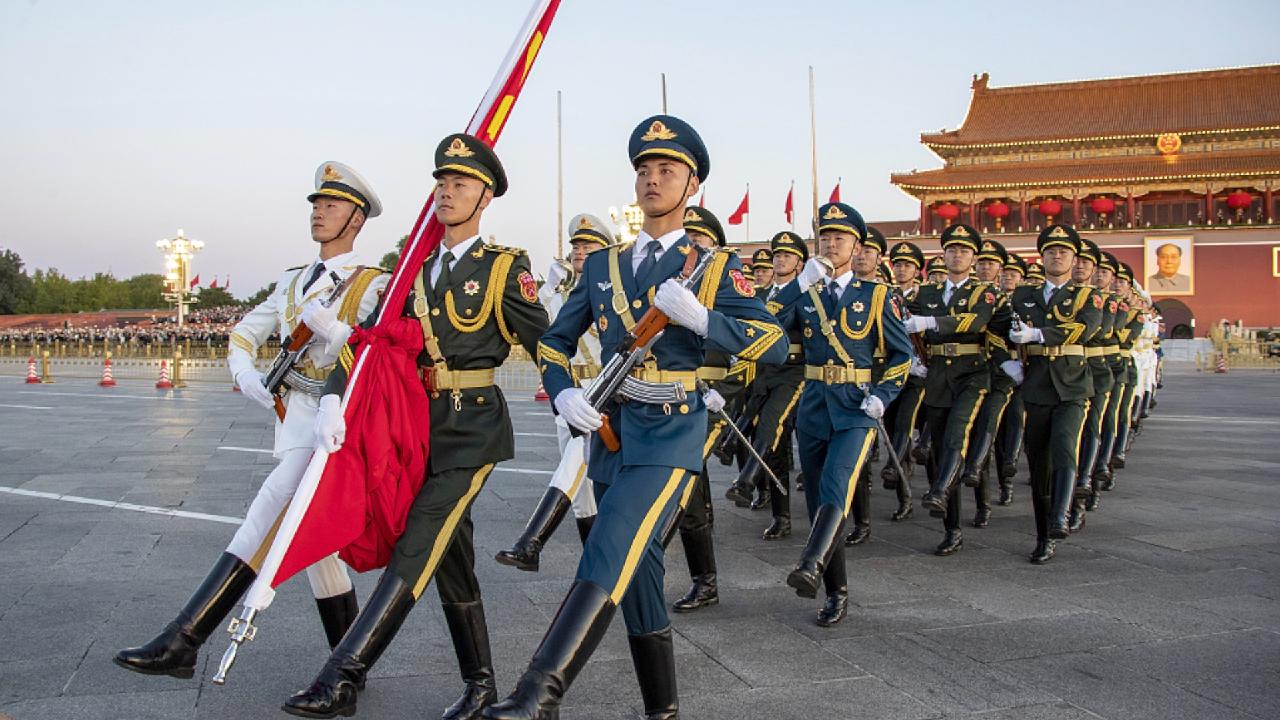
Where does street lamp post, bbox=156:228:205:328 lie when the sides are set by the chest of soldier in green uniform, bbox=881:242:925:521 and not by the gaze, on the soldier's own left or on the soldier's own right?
on the soldier's own right

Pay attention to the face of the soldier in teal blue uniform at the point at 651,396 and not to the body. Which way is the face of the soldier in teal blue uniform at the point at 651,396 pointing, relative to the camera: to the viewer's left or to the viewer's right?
to the viewer's left

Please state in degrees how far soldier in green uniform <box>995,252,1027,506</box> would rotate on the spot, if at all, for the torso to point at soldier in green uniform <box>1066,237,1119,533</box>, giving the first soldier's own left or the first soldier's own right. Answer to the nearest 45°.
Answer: approximately 90° to the first soldier's own left

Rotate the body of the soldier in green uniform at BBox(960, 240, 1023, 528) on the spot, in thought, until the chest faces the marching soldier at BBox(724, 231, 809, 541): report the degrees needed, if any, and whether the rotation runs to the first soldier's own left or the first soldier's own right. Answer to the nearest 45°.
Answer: approximately 45° to the first soldier's own right

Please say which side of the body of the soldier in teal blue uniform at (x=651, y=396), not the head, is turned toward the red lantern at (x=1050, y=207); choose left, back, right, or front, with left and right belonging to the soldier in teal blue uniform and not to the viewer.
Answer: back

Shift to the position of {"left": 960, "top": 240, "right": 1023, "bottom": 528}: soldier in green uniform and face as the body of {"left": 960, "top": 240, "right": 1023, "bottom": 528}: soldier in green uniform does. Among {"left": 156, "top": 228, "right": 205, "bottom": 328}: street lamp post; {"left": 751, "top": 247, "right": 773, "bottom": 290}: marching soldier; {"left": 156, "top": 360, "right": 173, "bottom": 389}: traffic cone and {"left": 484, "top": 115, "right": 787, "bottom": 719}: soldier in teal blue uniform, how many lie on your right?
3

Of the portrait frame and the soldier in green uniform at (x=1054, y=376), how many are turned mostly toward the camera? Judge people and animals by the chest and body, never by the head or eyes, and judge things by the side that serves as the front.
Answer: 2

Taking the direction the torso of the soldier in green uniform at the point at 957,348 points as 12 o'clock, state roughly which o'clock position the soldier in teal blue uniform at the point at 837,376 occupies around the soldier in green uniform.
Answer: The soldier in teal blue uniform is roughly at 11 o'clock from the soldier in green uniform.

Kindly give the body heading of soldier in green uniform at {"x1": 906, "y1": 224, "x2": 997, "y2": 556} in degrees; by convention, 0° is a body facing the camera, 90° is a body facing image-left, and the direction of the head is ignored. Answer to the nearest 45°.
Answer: approximately 45°

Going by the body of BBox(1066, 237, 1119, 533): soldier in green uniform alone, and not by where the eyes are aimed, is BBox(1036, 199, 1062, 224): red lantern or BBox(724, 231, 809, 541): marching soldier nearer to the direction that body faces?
the marching soldier

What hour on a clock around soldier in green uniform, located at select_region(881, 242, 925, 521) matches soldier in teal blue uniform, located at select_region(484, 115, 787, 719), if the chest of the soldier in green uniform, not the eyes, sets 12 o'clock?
The soldier in teal blue uniform is roughly at 11 o'clock from the soldier in green uniform.

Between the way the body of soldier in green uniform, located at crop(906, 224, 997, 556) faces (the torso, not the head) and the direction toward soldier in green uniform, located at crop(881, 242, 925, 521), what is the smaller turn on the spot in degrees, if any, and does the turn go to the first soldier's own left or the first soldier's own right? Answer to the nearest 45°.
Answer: approximately 90° to the first soldier's own right

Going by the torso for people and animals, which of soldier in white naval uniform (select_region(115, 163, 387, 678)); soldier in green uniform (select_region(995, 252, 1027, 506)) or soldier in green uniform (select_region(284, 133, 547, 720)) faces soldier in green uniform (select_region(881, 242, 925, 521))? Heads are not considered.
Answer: soldier in green uniform (select_region(995, 252, 1027, 506))

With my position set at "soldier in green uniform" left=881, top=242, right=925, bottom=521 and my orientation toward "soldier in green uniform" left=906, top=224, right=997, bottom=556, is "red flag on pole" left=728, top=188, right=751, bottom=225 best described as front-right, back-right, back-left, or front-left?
back-left

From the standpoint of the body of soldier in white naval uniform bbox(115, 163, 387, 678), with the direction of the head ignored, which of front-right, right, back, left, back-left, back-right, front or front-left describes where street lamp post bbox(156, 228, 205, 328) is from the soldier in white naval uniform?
back-right
